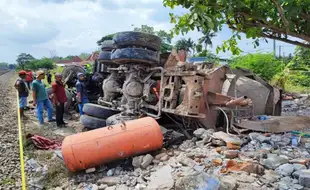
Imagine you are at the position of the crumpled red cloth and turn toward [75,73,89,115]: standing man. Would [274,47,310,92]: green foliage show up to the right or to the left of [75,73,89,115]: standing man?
right

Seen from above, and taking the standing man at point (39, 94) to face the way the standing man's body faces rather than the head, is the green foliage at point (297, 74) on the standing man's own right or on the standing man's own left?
on the standing man's own left

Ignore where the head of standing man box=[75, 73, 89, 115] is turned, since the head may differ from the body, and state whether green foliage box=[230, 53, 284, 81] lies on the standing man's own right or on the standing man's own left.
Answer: on the standing man's own left

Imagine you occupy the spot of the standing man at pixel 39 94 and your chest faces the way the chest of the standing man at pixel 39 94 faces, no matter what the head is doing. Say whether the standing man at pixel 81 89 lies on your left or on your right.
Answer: on your left

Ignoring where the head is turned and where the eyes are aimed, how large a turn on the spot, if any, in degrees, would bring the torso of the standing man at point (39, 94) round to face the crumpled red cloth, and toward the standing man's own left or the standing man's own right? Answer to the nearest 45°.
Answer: approximately 45° to the standing man's own right

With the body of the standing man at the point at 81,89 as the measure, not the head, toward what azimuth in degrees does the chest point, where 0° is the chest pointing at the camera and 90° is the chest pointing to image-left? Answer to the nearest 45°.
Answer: approximately 315°

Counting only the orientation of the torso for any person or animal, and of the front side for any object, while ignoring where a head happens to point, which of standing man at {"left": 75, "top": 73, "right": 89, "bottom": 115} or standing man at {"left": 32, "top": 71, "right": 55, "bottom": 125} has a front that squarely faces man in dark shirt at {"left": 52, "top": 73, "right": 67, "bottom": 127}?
standing man at {"left": 32, "top": 71, "right": 55, "bottom": 125}

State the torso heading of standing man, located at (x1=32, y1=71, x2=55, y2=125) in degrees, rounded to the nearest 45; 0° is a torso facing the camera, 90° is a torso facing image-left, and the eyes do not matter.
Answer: approximately 315°
